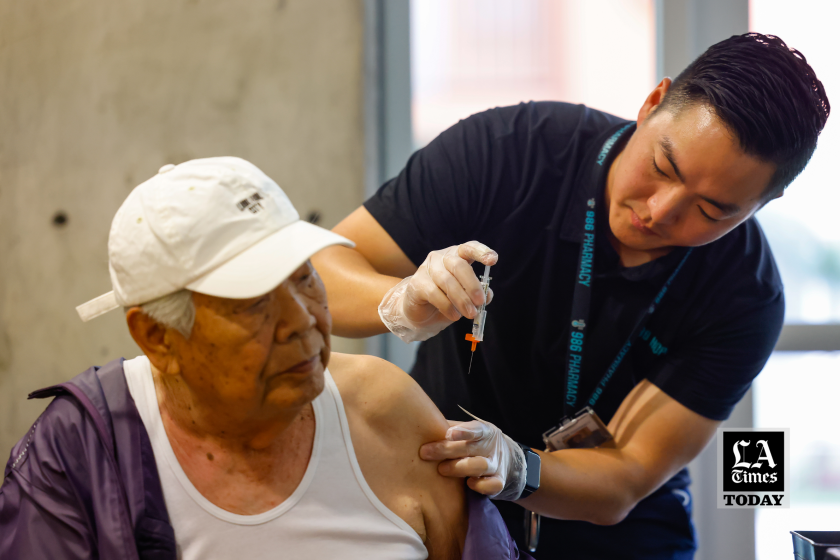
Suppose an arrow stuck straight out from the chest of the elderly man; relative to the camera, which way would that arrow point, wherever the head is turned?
toward the camera

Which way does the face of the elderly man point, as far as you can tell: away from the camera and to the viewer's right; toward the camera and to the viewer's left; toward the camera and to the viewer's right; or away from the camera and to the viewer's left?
toward the camera and to the viewer's right
